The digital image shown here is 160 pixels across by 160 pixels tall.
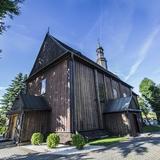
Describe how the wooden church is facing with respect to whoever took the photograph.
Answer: facing the viewer and to the left of the viewer

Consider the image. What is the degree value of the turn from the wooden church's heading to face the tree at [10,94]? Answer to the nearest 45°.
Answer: approximately 90° to its right

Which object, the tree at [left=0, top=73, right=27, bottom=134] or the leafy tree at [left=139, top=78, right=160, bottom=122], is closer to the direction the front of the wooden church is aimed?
the tree

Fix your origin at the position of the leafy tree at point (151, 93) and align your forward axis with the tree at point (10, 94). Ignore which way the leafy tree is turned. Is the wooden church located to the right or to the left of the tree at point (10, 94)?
left

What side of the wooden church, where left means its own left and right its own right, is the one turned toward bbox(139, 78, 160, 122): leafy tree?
back

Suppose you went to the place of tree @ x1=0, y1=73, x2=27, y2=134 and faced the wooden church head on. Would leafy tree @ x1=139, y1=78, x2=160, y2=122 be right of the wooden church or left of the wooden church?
left
